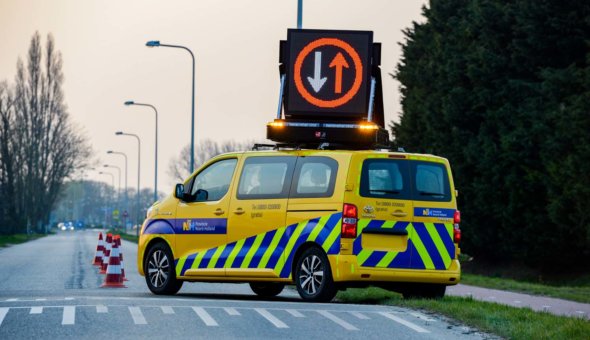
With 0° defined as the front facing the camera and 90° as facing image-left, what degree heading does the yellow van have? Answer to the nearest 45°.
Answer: approximately 135°

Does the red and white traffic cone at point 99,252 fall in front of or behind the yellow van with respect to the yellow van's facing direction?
in front

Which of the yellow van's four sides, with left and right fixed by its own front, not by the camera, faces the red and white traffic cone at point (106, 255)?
front
